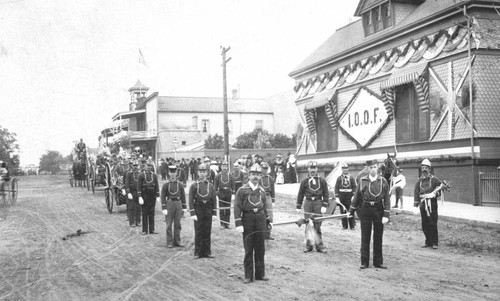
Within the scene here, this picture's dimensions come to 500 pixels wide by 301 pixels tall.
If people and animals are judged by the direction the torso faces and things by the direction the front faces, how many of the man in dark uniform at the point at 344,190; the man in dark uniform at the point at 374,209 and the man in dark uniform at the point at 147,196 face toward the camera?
3

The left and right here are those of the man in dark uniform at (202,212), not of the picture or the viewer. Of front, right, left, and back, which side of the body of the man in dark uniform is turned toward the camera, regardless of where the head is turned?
front

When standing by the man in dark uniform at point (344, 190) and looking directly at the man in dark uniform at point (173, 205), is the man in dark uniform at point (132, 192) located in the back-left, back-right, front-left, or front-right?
front-right

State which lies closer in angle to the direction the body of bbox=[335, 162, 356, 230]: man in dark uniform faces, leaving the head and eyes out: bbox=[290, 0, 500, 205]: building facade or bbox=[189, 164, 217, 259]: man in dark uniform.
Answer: the man in dark uniform

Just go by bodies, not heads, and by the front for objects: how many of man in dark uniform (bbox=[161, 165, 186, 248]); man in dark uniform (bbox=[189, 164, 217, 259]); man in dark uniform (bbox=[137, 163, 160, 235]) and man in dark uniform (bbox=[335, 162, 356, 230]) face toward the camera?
4

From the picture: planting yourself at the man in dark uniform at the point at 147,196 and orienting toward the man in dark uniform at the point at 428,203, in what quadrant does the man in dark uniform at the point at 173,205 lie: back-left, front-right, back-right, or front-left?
front-right

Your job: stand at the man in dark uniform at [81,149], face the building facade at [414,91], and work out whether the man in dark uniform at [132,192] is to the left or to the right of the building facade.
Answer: right

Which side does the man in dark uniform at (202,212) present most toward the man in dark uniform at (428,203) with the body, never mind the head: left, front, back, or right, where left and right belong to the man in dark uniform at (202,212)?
left

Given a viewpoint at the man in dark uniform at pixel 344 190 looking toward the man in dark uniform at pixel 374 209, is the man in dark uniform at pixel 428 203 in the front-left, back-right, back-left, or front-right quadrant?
front-left

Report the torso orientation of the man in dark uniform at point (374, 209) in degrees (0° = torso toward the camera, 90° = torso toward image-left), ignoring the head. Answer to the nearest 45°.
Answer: approximately 0°

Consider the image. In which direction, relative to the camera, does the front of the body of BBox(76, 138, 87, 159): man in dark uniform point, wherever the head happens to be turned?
toward the camera

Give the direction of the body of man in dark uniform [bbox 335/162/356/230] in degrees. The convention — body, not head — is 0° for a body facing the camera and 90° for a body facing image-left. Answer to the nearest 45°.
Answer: approximately 0°

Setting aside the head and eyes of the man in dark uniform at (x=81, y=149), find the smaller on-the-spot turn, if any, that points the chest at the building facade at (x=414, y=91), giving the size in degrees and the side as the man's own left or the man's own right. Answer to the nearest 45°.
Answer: approximately 45° to the man's own left

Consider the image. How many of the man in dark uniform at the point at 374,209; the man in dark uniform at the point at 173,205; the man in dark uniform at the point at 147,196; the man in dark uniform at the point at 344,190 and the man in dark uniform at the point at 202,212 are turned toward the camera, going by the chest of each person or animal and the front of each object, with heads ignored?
5

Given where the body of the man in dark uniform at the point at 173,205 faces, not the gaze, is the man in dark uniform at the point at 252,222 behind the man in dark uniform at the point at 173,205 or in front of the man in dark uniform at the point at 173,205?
in front

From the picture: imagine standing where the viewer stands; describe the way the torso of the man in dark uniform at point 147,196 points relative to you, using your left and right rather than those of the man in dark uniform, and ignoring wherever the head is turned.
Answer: facing the viewer

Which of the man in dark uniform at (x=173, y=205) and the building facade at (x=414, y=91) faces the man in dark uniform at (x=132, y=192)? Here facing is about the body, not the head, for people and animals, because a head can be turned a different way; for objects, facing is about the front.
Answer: the building facade

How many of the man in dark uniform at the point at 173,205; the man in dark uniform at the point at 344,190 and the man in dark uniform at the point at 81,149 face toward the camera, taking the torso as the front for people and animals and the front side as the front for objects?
3
